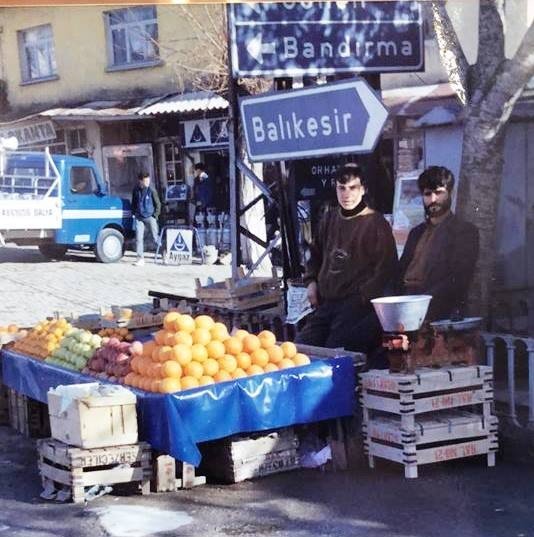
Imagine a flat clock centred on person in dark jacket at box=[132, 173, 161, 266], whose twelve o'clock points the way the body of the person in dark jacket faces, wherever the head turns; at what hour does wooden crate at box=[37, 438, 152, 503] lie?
The wooden crate is roughly at 12 o'clock from the person in dark jacket.

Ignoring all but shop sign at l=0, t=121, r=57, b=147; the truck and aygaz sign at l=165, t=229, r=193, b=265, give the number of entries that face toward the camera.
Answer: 2

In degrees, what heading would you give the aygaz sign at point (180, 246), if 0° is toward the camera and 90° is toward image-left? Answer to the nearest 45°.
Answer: approximately 0°

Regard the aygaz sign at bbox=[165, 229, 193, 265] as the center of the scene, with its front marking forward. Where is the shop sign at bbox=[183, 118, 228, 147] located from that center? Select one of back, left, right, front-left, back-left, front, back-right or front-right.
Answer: back

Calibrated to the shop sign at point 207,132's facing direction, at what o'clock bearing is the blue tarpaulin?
The blue tarpaulin is roughly at 12 o'clock from the shop sign.

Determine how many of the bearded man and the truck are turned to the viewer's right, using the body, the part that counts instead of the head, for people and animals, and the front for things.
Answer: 1

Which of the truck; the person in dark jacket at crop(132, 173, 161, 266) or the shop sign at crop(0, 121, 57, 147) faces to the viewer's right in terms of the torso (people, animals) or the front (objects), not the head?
the truck
